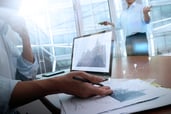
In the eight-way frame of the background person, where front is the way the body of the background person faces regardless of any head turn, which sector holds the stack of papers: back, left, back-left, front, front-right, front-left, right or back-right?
front-left

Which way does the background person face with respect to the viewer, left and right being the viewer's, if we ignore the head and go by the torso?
facing the viewer and to the left of the viewer
